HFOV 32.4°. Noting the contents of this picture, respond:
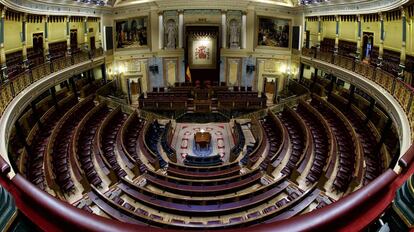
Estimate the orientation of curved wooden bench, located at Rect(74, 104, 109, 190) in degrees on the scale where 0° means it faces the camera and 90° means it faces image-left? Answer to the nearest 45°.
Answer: approximately 270°

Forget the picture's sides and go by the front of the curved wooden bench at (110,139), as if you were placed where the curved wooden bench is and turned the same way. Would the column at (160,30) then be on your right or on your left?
on your left

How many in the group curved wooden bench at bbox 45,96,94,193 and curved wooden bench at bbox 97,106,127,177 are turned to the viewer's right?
2

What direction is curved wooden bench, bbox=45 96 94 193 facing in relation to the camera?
to the viewer's right

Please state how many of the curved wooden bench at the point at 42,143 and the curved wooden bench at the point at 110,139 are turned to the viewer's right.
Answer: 2

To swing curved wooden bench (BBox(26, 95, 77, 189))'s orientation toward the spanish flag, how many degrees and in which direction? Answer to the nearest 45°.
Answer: approximately 45° to its left

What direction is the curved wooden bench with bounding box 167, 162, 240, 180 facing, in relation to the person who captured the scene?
facing away from the viewer

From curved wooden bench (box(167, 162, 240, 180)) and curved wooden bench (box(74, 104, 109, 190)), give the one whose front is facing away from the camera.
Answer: curved wooden bench (box(167, 162, 240, 180))

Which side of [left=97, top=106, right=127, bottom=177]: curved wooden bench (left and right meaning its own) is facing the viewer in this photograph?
right

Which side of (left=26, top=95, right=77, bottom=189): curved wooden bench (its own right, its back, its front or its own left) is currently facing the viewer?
right
